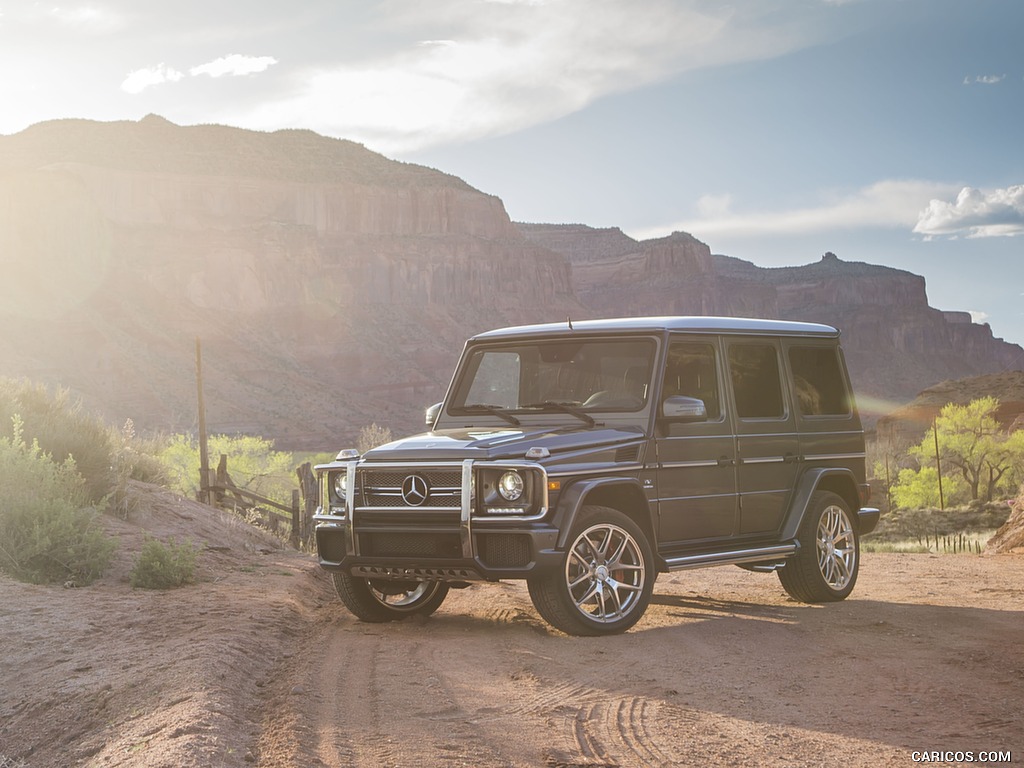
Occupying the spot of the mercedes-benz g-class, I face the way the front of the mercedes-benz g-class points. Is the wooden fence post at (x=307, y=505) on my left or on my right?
on my right

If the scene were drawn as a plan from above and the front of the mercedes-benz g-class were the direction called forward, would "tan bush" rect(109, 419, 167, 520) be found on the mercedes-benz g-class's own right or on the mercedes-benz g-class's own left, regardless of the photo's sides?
on the mercedes-benz g-class's own right

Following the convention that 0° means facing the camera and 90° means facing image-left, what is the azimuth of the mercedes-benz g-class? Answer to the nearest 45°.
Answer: approximately 45°

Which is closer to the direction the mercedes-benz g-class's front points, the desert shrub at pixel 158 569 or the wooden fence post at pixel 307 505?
the desert shrub

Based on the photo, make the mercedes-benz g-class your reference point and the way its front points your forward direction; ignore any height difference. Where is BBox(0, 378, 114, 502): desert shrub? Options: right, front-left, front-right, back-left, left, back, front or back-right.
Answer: right

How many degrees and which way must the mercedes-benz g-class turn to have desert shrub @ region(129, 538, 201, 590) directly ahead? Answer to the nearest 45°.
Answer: approximately 90° to its right

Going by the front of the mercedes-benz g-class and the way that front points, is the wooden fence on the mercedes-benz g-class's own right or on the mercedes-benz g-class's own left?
on the mercedes-benz g-class's own right
